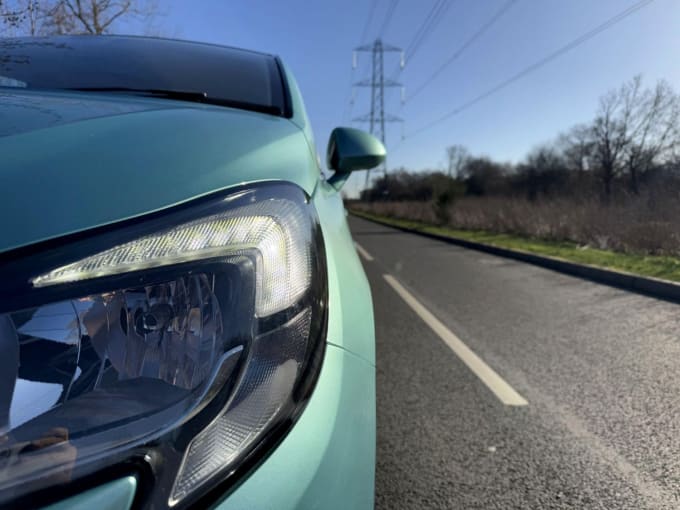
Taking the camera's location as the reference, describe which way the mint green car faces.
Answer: facing the viewer
